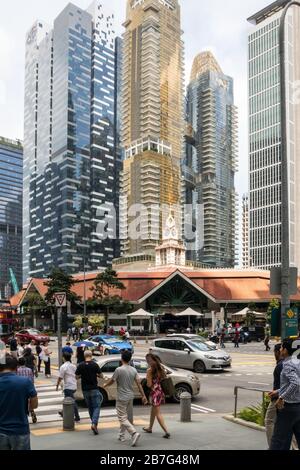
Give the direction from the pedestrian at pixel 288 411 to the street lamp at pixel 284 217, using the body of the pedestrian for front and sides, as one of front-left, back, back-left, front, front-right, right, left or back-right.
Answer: right

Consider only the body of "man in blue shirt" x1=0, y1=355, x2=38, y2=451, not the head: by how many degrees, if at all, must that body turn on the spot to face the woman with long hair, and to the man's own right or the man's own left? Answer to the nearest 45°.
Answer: approximately 45° to the man's own right

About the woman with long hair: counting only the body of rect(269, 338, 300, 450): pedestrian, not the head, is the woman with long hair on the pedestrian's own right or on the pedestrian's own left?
on the pedestrian's own right

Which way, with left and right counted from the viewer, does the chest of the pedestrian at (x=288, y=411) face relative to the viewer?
facing to the left of the viewer

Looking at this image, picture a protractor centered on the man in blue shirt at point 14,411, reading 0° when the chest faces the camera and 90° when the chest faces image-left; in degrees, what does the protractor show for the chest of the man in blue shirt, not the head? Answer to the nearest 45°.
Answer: approximately 180°

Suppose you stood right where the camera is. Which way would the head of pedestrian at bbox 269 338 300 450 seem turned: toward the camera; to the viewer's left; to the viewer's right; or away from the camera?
to the viewer's left

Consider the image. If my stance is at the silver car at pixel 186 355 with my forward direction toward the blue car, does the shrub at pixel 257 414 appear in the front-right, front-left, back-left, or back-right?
back-left

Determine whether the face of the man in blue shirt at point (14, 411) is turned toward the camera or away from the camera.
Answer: away from the camera
